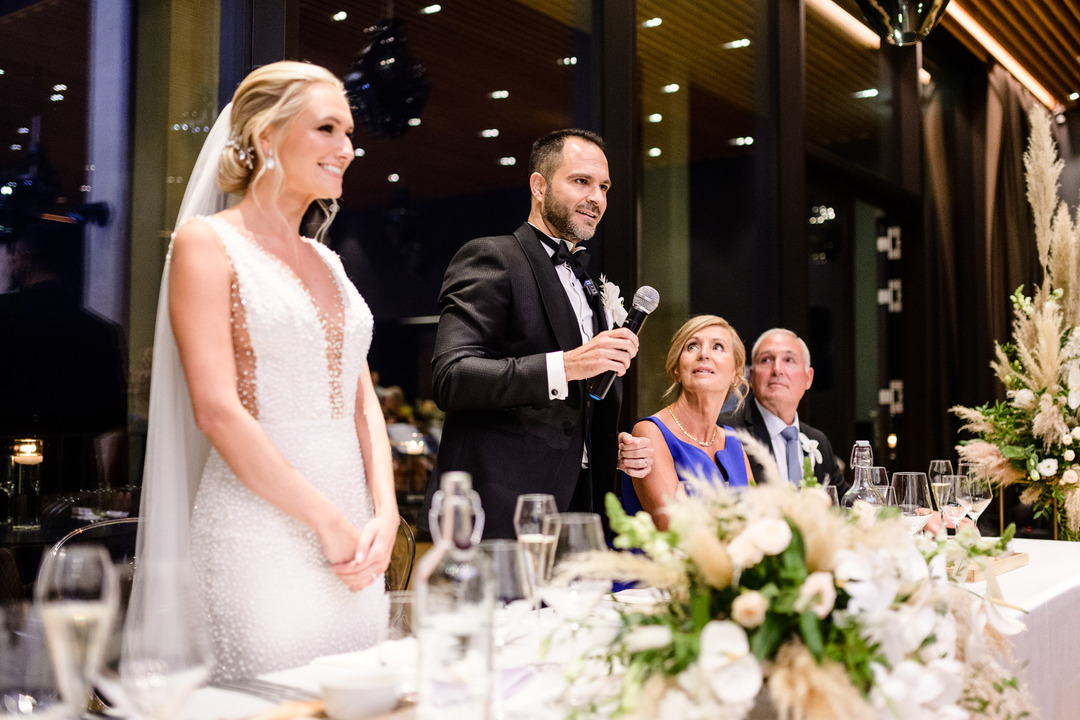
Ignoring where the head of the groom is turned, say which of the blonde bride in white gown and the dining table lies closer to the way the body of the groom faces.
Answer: the dining table

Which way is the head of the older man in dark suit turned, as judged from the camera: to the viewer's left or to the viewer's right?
to the viewer's left

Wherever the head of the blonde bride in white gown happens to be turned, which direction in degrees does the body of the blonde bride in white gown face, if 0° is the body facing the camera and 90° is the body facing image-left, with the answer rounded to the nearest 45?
approximately 315°

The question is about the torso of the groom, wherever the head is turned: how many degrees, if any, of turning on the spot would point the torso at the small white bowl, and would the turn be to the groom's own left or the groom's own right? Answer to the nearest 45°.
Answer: approximately 45° to the groom's own right

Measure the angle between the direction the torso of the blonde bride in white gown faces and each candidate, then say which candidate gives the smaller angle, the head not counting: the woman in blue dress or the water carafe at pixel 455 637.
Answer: the water carafe

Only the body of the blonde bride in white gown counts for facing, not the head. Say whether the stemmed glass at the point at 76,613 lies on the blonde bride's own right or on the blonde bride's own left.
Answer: on the blonde bride's own right

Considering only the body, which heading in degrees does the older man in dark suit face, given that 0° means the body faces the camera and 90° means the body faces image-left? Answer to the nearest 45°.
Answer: approximately 0°

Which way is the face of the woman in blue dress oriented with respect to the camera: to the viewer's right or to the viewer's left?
to the viewer's left

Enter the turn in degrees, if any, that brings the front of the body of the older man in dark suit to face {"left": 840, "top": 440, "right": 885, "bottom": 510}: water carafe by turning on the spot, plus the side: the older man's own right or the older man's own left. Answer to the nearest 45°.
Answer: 0° — they already face it
